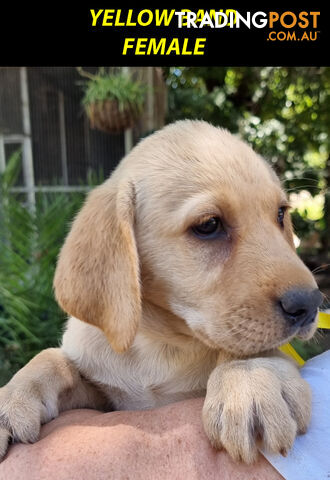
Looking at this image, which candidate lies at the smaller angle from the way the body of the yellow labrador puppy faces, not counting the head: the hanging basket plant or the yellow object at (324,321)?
the yellow object

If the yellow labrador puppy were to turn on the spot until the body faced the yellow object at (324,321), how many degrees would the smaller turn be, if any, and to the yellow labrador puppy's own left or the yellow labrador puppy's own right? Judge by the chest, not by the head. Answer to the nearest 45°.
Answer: approximately 45° to the yellow labrador puppy's own left

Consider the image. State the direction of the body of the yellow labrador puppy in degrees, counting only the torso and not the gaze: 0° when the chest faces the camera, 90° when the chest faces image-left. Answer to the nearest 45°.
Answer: approximately 315°

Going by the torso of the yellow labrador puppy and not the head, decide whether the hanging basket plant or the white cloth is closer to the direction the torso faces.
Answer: the white cloth

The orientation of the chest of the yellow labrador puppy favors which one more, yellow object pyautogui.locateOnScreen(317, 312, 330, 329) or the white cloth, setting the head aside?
the white cloth
